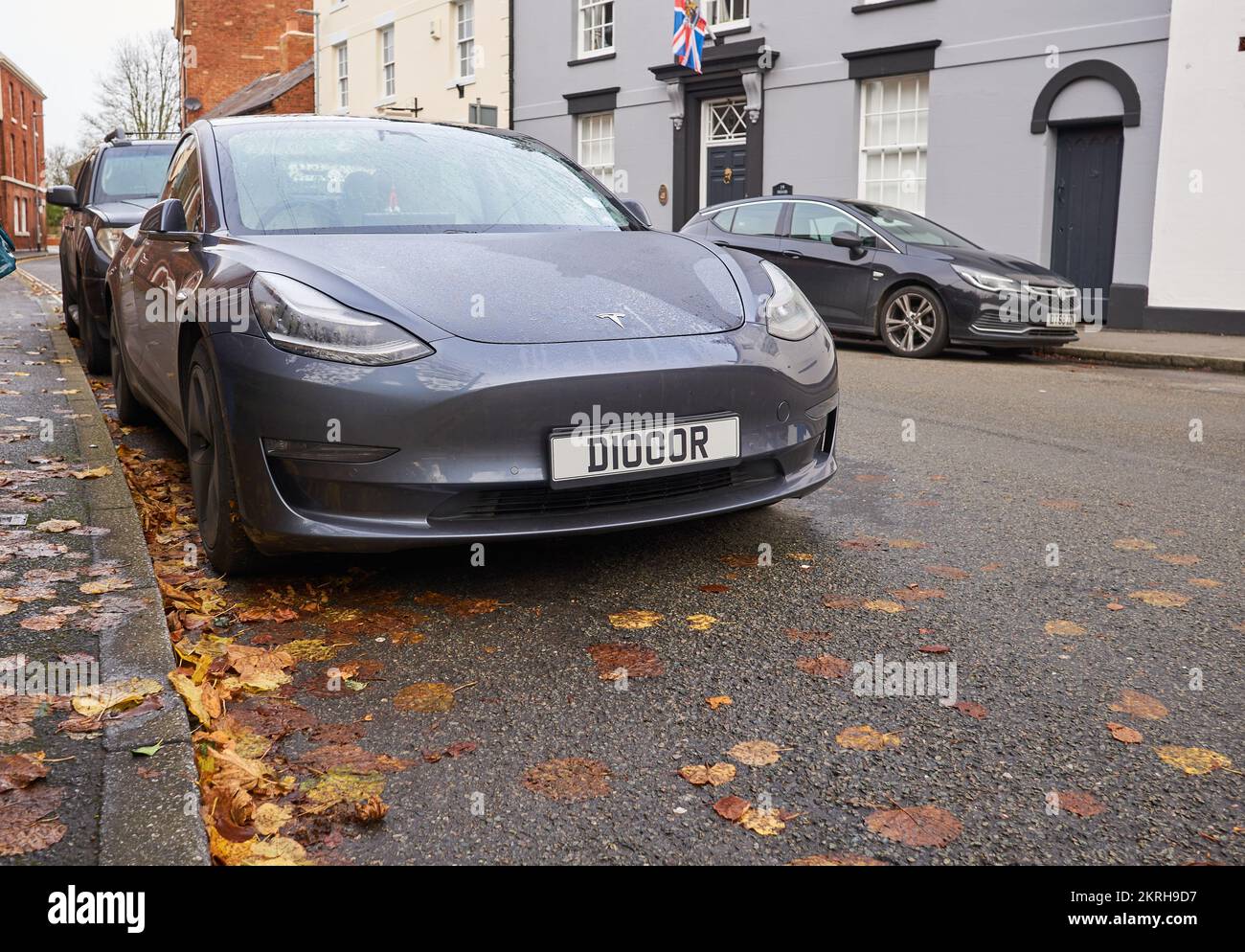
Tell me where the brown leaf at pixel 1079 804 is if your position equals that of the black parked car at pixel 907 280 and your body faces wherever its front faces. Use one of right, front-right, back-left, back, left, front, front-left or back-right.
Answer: front-right

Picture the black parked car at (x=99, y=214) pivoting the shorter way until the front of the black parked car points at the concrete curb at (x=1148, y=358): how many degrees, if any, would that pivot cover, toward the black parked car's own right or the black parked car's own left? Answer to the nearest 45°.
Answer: approximately 90° to the black parked car's own left

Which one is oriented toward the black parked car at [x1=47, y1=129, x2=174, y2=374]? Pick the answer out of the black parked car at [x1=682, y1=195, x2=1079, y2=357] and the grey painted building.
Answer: the grey painted building

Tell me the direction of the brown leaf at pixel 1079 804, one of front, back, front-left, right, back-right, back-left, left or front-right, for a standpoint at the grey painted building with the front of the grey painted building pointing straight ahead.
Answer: front-left

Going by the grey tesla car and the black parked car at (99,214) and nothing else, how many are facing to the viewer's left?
0

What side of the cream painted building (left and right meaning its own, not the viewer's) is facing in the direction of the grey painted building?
left

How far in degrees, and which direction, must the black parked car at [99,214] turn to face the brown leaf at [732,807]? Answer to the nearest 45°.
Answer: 0° — it already faces it

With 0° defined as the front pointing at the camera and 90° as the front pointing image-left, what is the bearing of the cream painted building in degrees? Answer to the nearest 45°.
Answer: approximately 45°

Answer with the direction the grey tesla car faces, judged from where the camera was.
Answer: facing the viewer and to the right of the viewer

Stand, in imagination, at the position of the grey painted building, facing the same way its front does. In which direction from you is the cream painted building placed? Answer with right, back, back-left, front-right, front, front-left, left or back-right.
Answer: right

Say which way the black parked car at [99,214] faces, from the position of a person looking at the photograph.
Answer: facing the viewer

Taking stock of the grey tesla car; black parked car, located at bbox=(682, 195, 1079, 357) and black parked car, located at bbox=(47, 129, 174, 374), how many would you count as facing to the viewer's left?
0

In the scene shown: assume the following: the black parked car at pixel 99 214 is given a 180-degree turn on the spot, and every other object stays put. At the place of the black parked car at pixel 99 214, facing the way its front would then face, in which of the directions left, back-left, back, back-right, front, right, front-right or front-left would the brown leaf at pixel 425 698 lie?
back

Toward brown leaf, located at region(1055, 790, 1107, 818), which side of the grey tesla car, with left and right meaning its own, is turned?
front

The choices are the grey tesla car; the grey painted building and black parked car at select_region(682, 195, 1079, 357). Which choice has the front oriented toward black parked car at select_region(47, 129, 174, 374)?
the grey painted building

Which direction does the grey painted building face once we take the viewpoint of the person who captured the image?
facing the viewer and to the left of the viewer

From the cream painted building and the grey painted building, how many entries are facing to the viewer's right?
0

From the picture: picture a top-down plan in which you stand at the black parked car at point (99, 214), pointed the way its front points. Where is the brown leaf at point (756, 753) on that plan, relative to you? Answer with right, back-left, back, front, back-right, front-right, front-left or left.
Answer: front

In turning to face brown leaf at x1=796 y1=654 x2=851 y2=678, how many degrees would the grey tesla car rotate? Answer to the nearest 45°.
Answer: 0° — it already faces it

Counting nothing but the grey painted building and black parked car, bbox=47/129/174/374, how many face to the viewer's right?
0

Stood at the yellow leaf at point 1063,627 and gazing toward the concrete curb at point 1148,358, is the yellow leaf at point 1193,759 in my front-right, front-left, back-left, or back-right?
back-right
